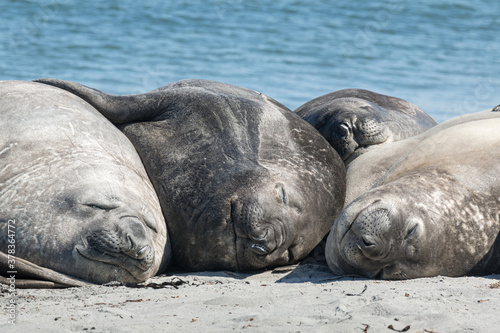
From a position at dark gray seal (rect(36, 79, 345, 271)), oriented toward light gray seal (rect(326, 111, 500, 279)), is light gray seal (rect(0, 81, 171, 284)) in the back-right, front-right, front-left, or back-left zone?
back-right

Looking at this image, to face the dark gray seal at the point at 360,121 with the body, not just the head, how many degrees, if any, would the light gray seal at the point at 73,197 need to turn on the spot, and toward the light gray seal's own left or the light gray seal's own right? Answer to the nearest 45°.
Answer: approximately 90° to the light gray seal's own left

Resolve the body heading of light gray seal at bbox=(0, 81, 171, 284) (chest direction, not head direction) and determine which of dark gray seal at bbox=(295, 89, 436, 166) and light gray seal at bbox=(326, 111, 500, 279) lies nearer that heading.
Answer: the light gray seal

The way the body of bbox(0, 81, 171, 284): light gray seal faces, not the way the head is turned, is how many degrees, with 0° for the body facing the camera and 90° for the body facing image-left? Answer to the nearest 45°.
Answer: approximately 315°

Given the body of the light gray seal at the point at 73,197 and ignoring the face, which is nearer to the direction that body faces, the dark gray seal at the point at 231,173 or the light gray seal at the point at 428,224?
the light gray seal

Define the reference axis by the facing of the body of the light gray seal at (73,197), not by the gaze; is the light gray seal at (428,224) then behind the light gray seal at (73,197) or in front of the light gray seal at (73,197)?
in front
